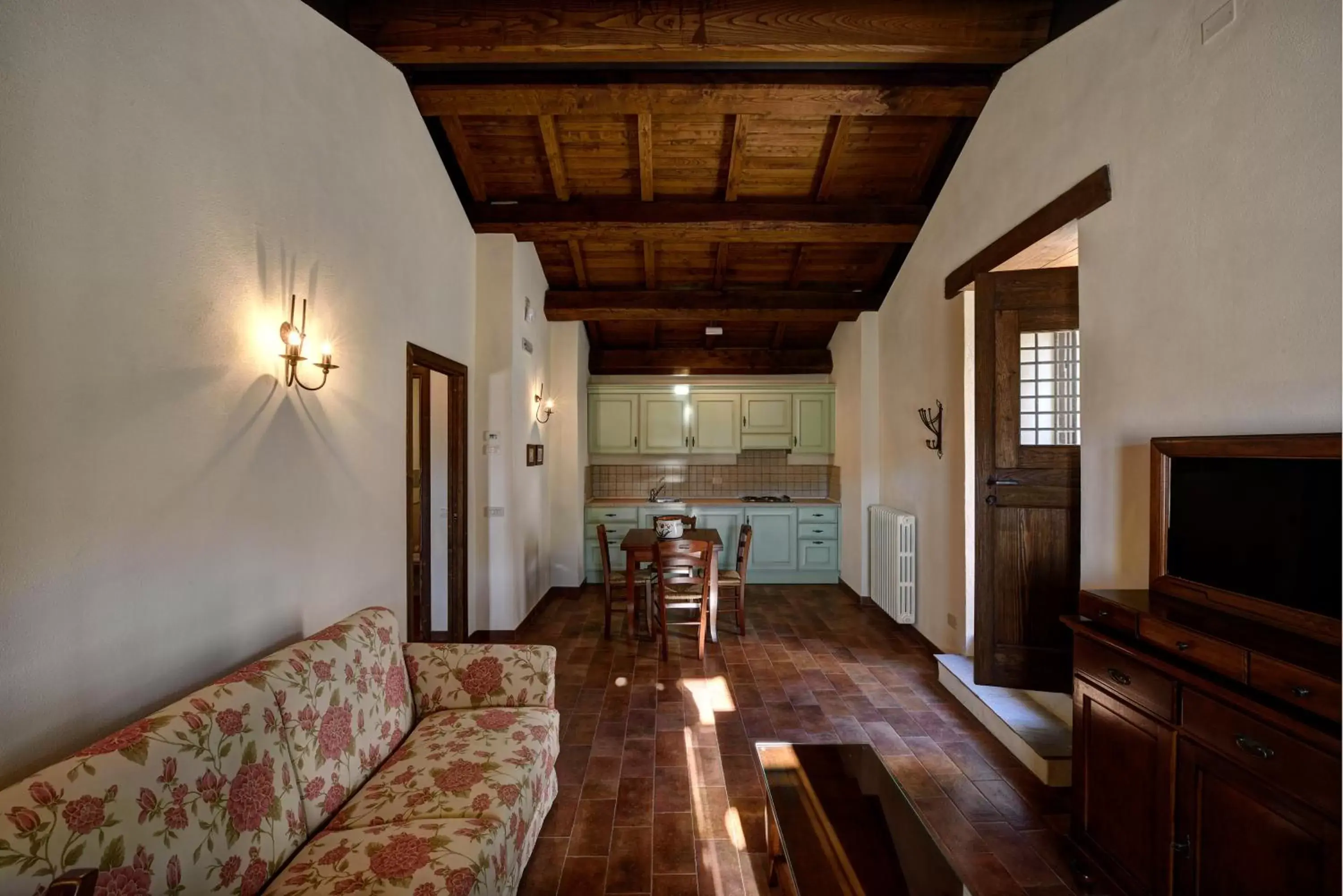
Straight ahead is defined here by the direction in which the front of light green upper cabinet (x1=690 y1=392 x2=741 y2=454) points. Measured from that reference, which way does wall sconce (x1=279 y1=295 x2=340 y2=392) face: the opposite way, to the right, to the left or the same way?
to the left

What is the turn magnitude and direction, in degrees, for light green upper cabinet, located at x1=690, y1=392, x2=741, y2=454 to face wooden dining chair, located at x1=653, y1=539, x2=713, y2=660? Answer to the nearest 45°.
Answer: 0° — it already faces it

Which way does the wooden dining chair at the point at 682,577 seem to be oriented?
away from the camera

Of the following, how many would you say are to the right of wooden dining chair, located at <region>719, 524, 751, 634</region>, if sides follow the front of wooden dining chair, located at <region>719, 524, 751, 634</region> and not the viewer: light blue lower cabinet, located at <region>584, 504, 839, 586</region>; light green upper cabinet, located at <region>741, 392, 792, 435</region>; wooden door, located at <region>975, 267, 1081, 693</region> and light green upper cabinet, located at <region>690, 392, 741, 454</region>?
3

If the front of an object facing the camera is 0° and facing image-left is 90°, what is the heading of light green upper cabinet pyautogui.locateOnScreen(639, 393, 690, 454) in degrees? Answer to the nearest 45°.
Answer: approximately 0°

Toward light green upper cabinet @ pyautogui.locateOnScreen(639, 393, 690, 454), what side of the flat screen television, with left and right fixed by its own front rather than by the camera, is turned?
right

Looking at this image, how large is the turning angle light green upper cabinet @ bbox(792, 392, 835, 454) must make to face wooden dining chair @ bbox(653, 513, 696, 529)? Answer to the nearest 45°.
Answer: approximately 45° to its right

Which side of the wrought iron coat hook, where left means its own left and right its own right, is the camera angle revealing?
left

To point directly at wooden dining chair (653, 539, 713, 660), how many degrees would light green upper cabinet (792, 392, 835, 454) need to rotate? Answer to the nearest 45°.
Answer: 0° — it already faces it

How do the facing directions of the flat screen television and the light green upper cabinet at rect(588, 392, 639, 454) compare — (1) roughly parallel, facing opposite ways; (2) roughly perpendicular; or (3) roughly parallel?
roughly perpendicular

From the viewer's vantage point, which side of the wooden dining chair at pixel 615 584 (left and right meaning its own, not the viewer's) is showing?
right

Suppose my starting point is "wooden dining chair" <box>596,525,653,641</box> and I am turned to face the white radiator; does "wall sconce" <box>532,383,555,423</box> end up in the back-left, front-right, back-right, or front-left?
back-left

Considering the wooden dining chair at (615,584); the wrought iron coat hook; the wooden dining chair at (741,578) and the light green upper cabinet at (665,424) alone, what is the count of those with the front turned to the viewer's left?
2
